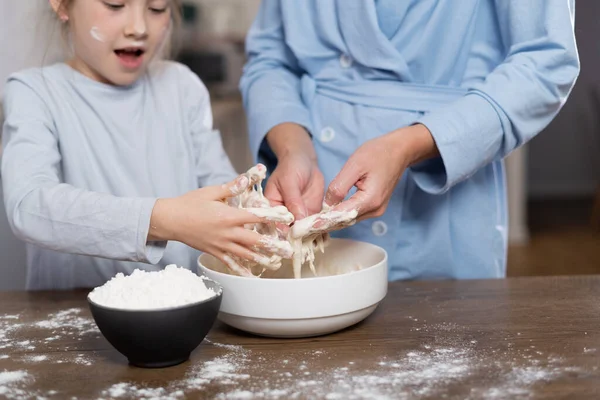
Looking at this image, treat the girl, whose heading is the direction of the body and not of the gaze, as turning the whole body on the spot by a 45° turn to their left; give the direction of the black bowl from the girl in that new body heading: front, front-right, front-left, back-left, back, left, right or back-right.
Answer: right

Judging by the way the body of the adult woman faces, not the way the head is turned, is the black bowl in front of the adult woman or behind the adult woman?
in front

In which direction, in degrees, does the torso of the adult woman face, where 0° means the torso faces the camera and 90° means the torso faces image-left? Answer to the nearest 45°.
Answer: approximately 45°

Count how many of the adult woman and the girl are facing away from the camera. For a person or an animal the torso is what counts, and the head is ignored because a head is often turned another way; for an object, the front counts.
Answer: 0

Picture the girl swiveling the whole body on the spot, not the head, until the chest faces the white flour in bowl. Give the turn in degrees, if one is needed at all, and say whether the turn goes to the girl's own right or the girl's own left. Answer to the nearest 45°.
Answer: approximately 45° to the girl's own right

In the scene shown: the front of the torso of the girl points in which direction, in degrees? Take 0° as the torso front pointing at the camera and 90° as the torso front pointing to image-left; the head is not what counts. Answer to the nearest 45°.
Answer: approximately 315°

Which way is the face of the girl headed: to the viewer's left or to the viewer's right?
to the viewer's right
